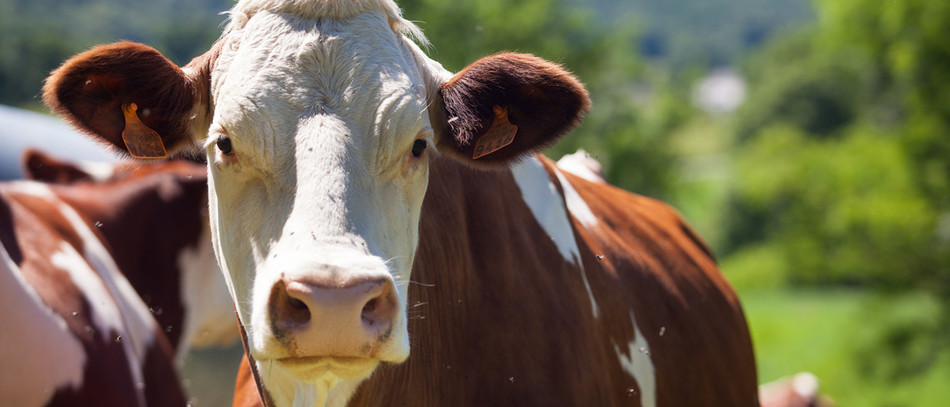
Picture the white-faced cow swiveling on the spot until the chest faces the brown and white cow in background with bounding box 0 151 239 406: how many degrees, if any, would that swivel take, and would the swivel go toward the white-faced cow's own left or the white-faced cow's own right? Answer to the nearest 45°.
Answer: approximately 90° to the white-faced cow's own right

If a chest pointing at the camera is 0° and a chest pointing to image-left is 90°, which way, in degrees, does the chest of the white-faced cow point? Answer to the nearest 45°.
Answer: approximately 45°
